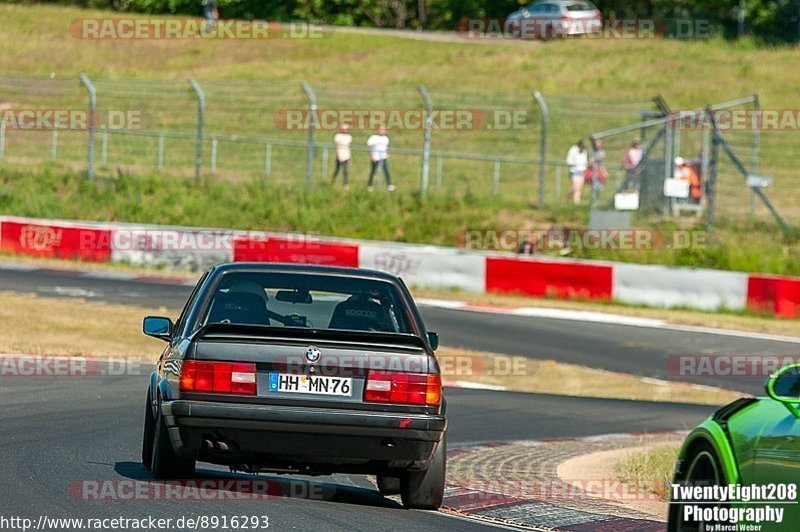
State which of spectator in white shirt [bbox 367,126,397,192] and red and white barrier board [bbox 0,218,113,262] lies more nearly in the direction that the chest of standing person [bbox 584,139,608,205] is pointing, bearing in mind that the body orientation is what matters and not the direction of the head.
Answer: the red and white barrier board

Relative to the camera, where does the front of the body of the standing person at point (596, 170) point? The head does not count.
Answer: toward the camera

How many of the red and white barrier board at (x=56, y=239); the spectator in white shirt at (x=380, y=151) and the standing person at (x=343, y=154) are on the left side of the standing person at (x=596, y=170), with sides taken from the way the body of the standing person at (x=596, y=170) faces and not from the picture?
0

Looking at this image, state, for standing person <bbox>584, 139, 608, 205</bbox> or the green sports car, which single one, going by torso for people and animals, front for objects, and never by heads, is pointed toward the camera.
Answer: the standing person

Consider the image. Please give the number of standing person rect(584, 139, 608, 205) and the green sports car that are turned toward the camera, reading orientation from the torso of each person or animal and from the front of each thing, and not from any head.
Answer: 1

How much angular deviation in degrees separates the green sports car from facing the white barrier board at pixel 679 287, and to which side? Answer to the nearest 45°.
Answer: approximately 45° to its right

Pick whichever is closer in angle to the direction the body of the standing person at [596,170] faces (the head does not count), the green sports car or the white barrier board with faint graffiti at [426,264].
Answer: the green sports car

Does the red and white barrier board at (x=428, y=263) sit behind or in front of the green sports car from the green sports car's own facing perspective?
in front

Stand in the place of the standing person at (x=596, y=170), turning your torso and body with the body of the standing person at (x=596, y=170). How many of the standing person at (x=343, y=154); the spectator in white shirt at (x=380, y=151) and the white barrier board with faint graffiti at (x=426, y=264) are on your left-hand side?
0

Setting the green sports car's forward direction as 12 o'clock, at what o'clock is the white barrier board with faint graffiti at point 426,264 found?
The white barrier board with faint graffiti is roughly at 1 o'clock from the green sports car.

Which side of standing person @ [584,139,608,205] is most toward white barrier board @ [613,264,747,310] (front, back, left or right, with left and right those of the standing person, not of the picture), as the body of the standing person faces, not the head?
front

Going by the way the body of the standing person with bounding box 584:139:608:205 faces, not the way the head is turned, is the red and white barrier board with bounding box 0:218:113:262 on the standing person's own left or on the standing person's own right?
on the standing person's own right

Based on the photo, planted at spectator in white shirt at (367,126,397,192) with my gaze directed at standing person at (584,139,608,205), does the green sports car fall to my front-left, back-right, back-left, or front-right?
front-right

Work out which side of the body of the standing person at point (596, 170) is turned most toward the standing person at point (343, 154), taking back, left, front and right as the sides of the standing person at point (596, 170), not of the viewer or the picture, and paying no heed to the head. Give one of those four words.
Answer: right

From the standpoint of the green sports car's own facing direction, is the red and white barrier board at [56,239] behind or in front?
in front

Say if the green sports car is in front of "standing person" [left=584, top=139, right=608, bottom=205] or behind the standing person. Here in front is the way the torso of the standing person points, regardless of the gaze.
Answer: in front
